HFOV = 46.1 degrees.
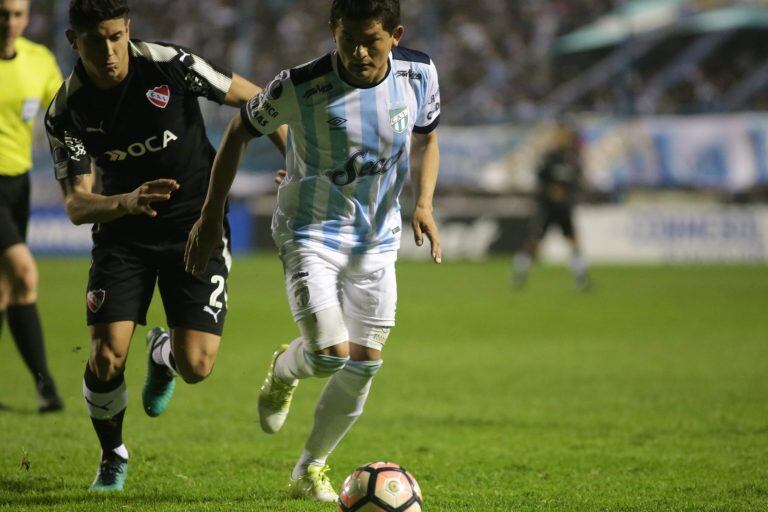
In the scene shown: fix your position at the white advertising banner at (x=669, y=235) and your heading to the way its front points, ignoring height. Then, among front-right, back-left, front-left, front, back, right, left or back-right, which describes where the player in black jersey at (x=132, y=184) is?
front

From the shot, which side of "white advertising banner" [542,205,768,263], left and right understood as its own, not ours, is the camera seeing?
front

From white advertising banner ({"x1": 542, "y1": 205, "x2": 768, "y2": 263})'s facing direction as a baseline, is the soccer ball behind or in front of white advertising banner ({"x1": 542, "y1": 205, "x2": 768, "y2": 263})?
in front

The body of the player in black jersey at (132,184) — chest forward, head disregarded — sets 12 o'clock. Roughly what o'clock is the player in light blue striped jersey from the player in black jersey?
The player in light blue striped jersey is roughly at 10 o'clock from the player in black jersey.

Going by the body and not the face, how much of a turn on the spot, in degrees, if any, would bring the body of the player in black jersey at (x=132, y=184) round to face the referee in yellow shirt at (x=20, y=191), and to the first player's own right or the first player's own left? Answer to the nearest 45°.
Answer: approximately 180°

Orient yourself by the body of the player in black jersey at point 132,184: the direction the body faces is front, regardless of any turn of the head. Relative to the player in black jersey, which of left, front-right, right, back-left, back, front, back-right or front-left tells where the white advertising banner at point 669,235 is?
back-left

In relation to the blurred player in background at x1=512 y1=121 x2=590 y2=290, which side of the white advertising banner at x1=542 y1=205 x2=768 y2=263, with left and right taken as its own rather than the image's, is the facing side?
front

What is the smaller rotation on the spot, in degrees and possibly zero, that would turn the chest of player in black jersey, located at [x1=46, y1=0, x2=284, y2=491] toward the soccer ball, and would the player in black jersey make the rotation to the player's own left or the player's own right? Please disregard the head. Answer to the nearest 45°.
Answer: approximately 45° to the player's own left

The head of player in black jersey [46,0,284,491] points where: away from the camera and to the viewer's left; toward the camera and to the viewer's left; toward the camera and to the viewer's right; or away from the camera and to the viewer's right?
toward the camera and to the viewer's right

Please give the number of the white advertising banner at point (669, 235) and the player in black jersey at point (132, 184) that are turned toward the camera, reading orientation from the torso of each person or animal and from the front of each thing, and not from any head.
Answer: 2

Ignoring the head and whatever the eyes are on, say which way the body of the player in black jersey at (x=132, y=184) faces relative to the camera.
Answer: toward the camera
